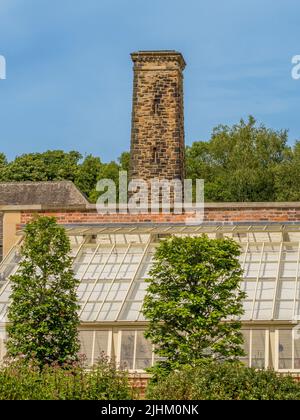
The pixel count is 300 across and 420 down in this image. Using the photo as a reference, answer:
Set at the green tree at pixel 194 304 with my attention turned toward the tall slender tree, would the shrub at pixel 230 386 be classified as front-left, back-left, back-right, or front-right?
back-left

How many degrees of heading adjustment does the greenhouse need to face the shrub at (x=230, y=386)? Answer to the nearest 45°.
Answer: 0° — it already faces it

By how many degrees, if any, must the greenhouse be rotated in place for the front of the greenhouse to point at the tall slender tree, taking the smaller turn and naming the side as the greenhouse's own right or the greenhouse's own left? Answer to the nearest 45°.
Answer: approximately 45° to the greenhouse's own right

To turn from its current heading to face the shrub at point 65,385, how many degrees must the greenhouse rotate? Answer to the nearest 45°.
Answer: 0° — it already faces it

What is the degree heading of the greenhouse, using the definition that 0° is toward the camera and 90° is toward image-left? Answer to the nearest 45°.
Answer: approximately 0°

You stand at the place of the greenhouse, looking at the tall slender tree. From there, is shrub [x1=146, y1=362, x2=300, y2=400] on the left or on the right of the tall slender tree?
left
